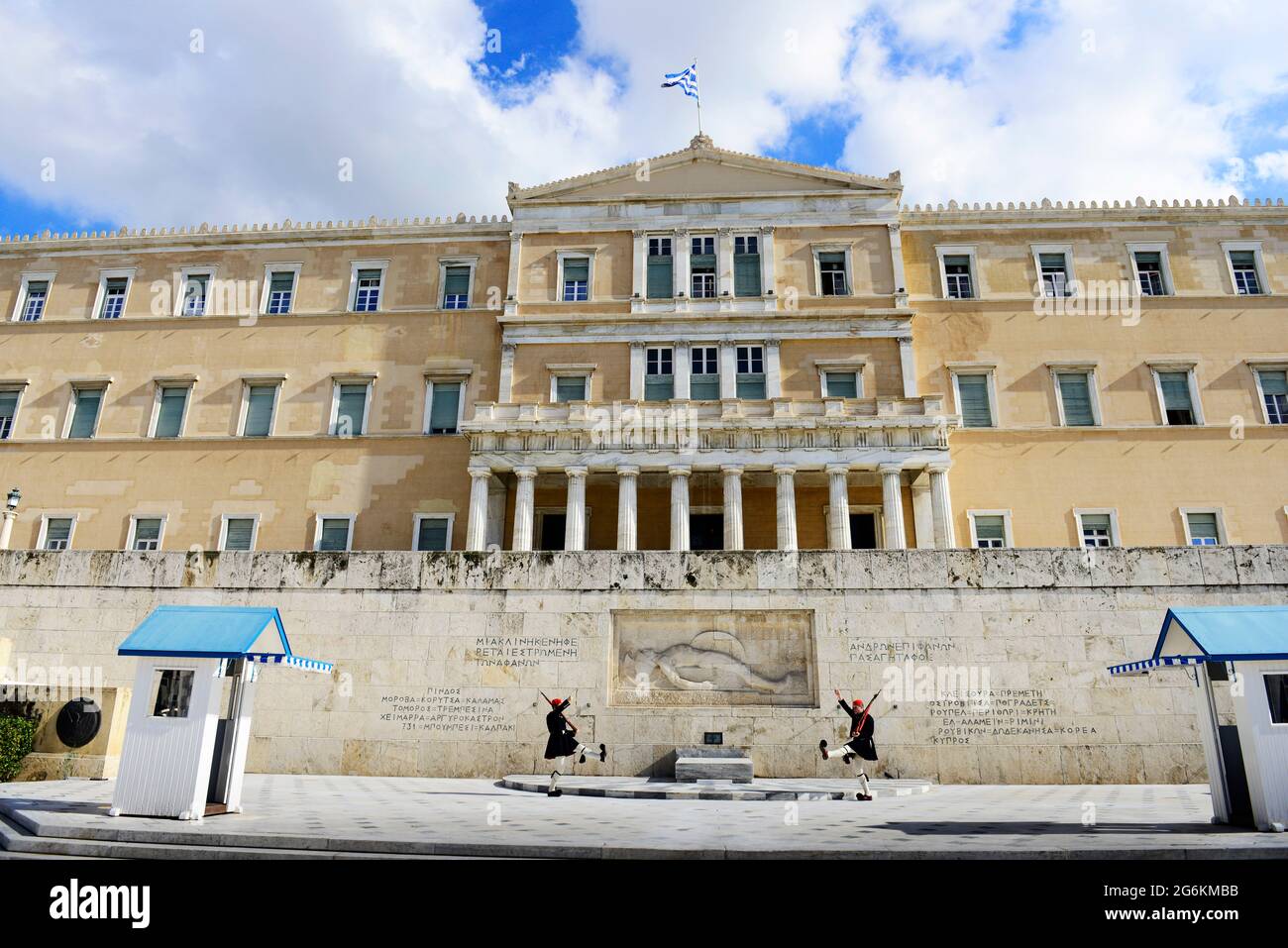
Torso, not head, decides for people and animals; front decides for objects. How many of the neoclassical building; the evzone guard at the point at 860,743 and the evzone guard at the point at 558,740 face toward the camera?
1

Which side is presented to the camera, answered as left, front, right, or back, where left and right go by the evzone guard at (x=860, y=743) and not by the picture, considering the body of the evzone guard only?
left

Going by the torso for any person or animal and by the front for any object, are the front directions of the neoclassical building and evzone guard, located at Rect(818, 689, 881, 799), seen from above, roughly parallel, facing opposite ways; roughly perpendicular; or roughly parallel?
roughly perpendicular

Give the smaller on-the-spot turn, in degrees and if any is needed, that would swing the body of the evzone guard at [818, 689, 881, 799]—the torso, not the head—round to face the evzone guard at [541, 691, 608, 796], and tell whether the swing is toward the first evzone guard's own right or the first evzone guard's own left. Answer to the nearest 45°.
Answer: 0° — they already face them

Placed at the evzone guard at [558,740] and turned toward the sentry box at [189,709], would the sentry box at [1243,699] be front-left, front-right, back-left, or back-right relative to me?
back-left

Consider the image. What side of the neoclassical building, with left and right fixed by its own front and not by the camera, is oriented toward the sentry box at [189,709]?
front

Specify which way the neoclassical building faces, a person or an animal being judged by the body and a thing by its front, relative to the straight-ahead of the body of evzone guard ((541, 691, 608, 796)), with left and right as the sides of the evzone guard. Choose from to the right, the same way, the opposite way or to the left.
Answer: to the right

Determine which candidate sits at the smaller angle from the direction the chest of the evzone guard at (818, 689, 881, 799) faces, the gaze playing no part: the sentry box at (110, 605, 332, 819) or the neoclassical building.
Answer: the sentry box

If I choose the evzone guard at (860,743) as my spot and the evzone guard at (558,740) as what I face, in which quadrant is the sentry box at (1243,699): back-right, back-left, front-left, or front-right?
back-left

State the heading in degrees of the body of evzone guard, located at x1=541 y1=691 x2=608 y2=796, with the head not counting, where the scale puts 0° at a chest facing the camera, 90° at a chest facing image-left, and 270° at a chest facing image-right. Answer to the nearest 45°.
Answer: approximately 270°

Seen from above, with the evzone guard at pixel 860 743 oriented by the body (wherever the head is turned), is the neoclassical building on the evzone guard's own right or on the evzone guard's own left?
on the evzone guard's own right

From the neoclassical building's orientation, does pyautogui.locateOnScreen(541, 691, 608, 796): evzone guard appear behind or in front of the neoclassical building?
in front
